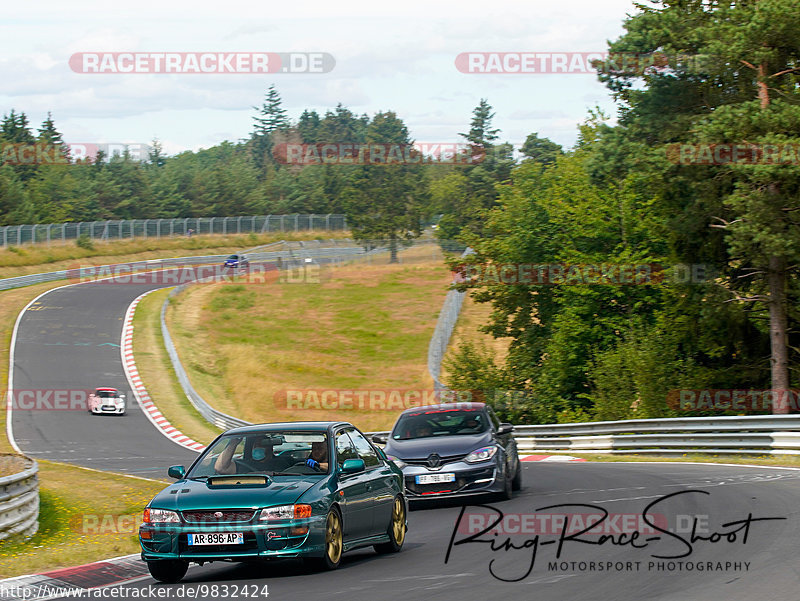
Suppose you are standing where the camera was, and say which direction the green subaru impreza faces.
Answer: facing the viewer and to the left of the viewer

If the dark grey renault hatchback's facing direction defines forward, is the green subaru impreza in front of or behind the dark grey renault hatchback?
in front

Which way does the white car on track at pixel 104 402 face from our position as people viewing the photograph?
facing the viewer

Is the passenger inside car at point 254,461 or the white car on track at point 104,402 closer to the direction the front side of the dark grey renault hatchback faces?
the passenger inside car

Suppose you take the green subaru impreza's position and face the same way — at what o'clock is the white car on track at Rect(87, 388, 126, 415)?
The white car on track is roughly at 4 o'clock from the green subaru impreza.

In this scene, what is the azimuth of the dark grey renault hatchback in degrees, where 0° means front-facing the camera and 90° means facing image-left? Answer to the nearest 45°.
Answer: approximately 45°

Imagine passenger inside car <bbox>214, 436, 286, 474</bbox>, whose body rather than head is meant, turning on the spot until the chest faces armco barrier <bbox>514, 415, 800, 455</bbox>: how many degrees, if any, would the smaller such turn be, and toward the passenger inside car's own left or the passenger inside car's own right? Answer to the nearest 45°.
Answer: approximately 180°

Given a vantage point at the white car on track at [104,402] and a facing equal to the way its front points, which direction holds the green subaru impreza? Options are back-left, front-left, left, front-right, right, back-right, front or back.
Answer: front

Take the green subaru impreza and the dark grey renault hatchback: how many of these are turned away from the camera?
0

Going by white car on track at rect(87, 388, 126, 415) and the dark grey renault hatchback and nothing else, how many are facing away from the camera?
0

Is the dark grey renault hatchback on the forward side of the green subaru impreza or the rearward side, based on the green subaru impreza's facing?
on the rearward side

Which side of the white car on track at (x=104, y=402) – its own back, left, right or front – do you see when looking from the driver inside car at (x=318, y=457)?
front

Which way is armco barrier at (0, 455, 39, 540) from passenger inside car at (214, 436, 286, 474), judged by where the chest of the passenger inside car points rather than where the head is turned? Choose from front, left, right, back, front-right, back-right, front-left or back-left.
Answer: right

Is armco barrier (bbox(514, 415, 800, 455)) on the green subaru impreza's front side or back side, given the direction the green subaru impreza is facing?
on the back side
